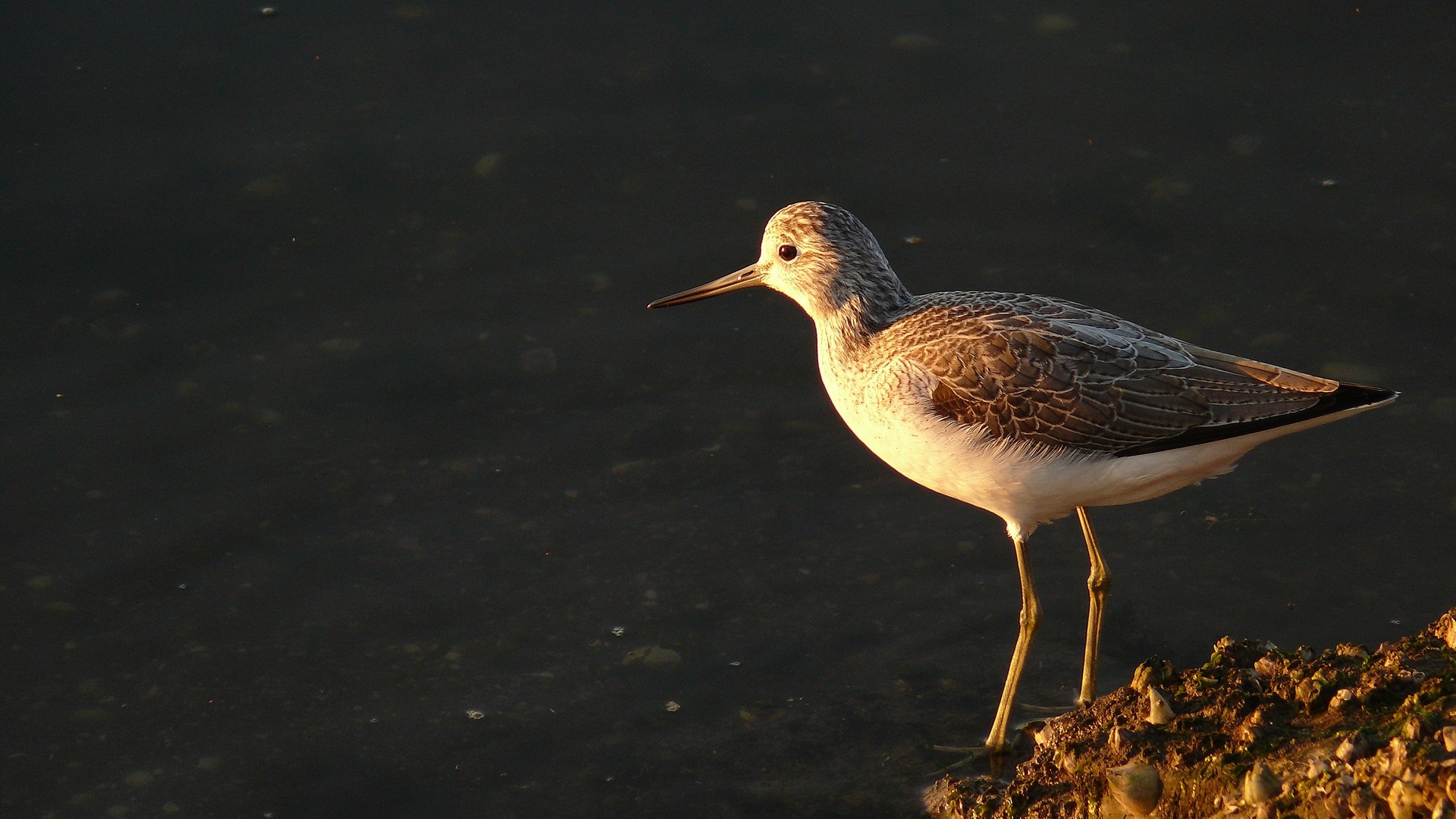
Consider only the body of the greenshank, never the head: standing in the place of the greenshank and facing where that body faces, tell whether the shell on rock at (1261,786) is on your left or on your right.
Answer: on your left

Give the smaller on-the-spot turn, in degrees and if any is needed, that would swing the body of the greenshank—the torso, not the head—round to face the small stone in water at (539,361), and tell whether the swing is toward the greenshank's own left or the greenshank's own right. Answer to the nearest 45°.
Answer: approximately 45° to the greenshank's own right

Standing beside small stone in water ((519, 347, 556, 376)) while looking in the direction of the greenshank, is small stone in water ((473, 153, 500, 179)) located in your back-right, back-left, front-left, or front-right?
back-left

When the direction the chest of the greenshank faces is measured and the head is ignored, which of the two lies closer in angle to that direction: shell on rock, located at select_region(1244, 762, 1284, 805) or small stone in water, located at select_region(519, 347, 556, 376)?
the small stone in water

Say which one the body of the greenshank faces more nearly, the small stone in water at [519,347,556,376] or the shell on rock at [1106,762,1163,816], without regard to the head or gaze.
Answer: the small stone in water

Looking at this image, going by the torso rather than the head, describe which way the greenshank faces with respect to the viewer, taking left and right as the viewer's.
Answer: facing to the left of the viewer

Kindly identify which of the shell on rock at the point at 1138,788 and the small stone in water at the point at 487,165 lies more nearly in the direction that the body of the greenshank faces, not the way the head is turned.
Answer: the small stone in water

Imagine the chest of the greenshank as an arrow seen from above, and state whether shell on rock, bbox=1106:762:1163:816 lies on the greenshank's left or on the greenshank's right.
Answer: on the greenshank's left
